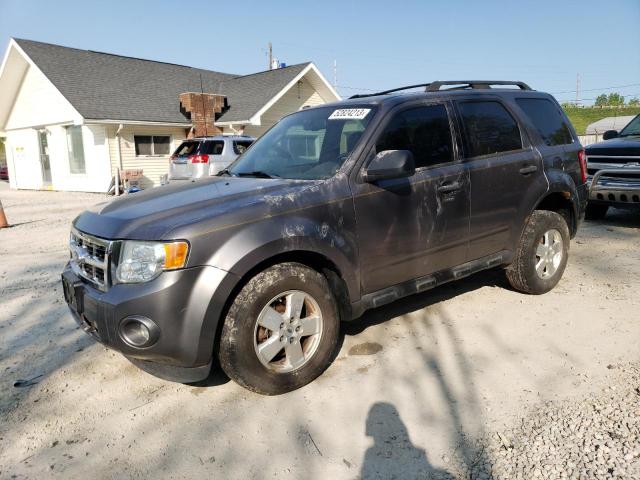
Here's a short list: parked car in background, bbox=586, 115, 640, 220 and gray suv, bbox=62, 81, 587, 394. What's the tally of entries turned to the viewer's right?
0

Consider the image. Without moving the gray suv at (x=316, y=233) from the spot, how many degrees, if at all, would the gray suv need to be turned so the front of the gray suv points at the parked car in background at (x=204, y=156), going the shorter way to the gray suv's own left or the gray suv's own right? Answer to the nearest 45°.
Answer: approximately 135° to the gray suv's own right

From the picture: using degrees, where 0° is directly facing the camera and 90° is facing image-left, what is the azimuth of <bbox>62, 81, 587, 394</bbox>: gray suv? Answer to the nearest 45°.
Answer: approximately 45°

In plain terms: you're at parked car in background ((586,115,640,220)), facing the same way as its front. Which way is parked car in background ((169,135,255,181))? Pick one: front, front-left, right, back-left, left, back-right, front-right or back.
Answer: front-right

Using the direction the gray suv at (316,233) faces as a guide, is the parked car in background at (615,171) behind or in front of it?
behind

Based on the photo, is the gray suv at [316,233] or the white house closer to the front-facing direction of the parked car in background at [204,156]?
the white house

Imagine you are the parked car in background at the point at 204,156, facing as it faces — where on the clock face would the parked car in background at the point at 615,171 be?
the parked car in background at the point at 615,171 is roughly at 3 o'clock from the parked car in background at the point at 204,156.

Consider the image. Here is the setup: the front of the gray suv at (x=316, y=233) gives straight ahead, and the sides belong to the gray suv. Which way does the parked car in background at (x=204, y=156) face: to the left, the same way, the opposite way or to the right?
the opposite way

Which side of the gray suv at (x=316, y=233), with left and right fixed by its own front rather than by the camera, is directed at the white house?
right

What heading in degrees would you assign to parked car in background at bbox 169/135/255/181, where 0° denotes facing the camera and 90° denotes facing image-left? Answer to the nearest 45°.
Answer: approximately 225°

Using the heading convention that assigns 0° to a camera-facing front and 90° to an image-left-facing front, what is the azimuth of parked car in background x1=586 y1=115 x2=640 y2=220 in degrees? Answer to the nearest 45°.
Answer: approximately 45°

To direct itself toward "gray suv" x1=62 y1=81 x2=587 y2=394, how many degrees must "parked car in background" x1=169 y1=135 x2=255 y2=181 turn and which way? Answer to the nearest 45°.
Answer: approximately 135° to its right
